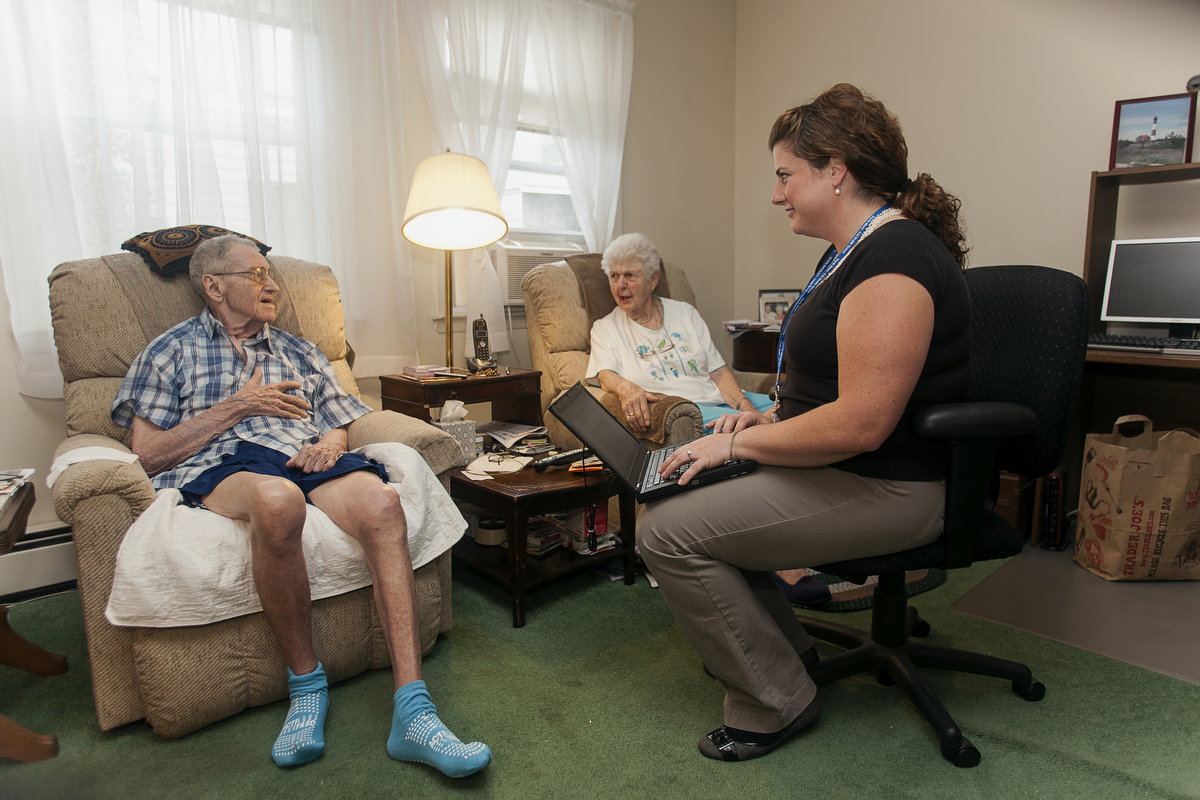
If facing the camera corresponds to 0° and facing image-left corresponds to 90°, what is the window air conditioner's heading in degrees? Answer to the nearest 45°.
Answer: approximately 0°

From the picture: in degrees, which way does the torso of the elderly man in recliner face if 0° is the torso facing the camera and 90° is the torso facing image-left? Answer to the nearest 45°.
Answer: approximately 315°

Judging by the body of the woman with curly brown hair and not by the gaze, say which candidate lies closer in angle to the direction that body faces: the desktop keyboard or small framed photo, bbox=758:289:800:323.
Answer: the small framed photo

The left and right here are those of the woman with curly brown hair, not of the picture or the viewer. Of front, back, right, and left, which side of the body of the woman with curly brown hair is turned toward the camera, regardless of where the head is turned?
left

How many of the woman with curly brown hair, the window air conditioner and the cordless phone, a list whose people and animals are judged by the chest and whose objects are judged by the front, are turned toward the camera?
2

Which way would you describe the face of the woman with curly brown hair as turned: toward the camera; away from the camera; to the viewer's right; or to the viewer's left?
to the viewer's left

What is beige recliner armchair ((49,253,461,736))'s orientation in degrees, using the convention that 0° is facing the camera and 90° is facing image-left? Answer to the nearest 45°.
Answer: approximately 315°

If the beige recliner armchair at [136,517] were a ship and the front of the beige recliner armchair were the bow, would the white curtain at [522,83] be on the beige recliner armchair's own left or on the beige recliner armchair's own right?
on the beige recliner armchair's own left

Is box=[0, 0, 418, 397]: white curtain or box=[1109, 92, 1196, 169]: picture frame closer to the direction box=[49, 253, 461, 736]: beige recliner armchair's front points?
the picture frame

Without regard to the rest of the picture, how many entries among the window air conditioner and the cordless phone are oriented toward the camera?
2
